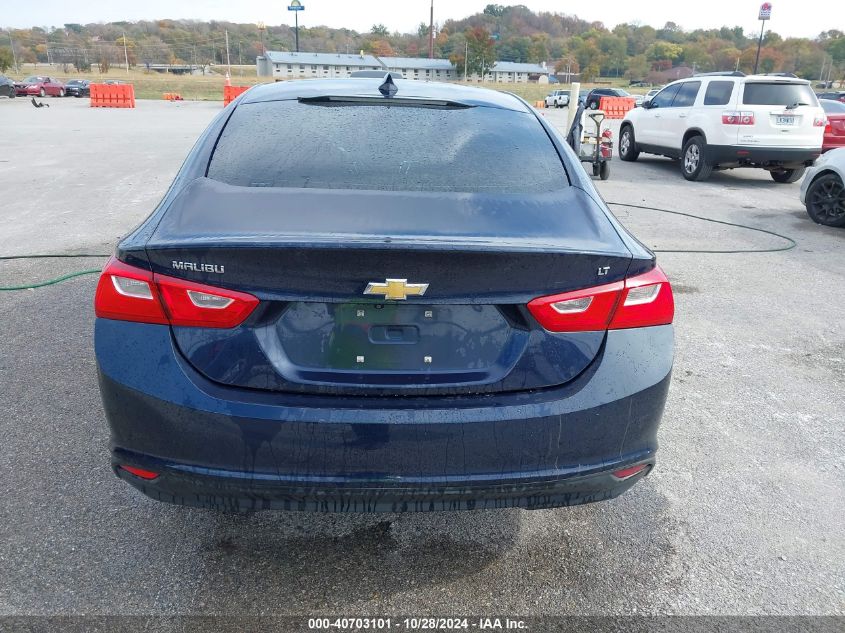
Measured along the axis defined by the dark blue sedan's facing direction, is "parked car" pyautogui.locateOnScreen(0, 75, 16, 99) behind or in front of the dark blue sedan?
in front

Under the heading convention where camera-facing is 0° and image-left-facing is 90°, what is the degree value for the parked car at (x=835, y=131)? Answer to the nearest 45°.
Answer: approximately 135°

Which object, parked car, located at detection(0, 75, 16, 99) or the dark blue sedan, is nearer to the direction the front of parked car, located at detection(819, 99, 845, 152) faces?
the parked car

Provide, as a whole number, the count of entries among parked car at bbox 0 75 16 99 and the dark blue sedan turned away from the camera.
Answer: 1

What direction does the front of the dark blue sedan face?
away from the camera

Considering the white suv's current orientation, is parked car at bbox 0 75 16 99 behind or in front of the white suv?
in front

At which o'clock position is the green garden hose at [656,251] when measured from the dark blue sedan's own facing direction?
The green garden hose is roughly at 1 o'clock from the dark blue sedan.

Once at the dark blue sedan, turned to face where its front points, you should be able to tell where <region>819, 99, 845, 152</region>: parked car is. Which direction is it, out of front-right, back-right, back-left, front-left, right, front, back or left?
front-right

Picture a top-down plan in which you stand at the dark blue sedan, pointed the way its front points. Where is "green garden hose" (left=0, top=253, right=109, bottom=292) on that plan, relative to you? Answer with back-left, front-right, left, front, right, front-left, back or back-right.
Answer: front-left

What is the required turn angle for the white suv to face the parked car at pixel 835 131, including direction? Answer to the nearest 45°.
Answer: approximately 90° to its right

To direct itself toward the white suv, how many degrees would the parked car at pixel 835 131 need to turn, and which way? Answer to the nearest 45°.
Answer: approximately 90° to its left

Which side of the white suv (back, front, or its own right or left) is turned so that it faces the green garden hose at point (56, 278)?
left

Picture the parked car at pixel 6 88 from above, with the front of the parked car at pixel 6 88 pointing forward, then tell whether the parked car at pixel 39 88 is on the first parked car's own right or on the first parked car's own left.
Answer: on the first parked car's own left

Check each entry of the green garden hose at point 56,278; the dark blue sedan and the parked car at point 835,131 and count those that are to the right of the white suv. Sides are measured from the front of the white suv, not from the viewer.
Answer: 1

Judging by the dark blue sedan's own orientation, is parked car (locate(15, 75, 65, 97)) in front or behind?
in front

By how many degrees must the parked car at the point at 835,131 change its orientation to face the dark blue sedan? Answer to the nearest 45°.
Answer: approximately 135° to its left

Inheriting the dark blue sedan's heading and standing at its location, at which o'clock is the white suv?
The white suv is roughly at 1 o'clock from the dark blue sedan.

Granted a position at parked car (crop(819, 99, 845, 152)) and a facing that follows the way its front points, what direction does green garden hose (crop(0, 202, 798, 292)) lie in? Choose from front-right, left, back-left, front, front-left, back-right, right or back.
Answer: back-left

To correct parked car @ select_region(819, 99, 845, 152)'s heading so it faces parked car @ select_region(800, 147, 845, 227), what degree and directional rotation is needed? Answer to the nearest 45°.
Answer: approximately 135° to its left

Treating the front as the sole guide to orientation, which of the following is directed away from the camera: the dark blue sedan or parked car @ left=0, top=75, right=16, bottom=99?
the dark blue sedan
